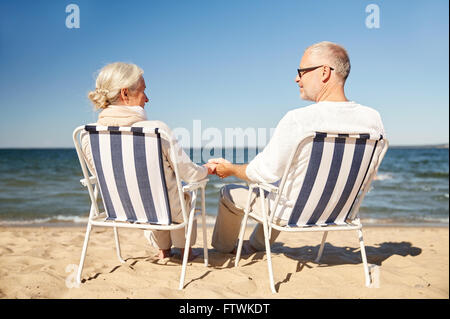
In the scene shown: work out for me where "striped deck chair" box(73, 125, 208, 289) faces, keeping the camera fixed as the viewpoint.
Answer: facing away from the viewer and to the right of the viewer

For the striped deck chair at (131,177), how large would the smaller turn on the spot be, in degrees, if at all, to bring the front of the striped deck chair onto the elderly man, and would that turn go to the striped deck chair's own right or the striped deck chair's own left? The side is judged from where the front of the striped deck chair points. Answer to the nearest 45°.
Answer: approximately 45° to the striped deck chair's own right

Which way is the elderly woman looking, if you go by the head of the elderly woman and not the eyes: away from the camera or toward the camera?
away from the camera

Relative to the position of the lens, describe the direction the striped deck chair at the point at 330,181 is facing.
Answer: facing away from the viewer and to the left of the viewer

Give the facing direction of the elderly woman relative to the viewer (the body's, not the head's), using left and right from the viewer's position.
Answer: facing away from the viewer and to the right of the viewer

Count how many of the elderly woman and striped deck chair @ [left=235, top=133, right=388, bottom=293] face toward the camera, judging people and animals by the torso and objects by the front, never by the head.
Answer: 0

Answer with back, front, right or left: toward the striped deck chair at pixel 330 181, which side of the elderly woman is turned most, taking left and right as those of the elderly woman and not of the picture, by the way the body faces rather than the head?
right

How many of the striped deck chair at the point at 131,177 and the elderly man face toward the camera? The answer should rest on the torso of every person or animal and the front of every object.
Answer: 0

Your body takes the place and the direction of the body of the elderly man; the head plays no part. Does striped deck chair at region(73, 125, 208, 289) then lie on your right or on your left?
on your left

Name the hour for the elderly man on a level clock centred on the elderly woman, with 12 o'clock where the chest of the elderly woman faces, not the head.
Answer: The elderly man is roughly at 2 o'clock from the elderly woman.
